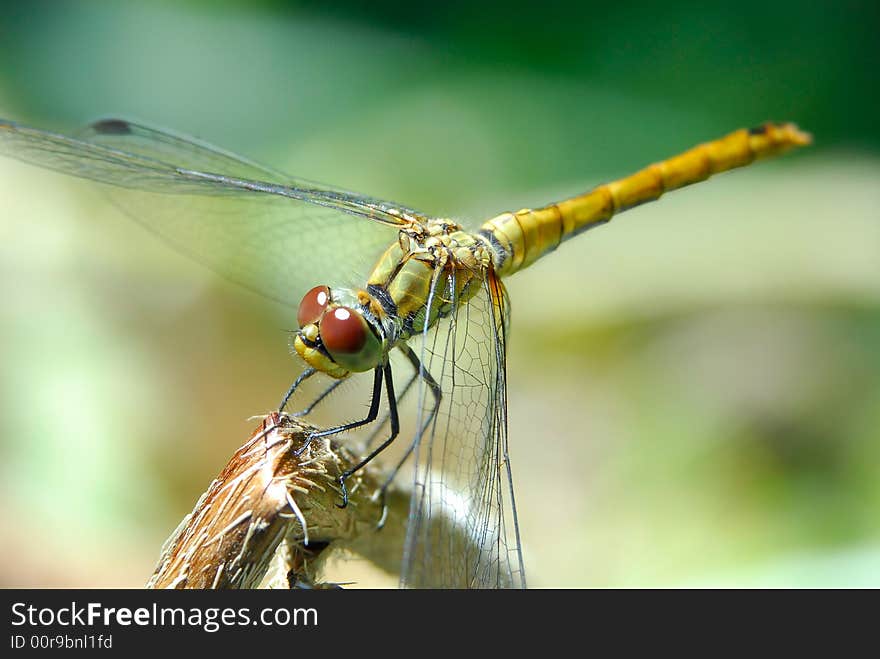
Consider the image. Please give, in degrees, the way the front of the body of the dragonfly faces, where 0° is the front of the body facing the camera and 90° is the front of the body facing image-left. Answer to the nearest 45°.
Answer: approximately 45°
